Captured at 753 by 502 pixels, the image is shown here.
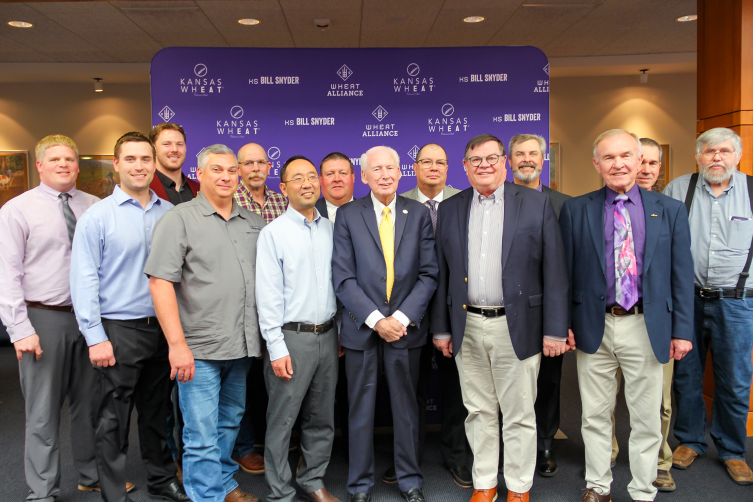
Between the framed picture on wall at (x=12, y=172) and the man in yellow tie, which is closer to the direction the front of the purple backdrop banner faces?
the man in yellow tie

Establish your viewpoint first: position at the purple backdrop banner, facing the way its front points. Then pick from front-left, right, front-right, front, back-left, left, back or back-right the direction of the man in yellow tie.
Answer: front

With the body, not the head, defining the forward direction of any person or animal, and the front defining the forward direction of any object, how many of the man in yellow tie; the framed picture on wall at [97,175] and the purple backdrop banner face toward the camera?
3

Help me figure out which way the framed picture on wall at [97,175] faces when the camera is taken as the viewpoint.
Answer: facing the viewer

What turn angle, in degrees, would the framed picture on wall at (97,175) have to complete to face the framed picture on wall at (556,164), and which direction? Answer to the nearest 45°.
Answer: approximately 45° to its left

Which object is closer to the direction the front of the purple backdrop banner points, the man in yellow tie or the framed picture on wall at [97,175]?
the man in yellow tie

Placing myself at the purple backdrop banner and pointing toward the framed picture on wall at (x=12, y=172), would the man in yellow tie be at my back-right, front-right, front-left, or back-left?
back-left

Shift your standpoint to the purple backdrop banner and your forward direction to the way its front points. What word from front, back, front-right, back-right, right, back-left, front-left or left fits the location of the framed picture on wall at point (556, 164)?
back-left

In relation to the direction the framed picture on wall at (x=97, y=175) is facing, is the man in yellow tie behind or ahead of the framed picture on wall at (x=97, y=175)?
ahead

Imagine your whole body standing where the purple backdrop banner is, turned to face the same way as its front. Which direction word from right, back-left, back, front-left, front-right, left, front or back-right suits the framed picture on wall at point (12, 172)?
back-right

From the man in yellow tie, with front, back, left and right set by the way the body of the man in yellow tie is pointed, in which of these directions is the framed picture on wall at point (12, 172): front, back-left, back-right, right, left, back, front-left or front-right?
back-right

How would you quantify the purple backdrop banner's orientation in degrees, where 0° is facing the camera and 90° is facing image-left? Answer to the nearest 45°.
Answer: approximately 0°

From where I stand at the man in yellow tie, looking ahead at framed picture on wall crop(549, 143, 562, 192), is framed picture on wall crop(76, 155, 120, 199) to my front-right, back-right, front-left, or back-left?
front-left

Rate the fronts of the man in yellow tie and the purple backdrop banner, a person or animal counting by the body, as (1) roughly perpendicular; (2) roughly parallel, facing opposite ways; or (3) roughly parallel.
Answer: roughly parallel
